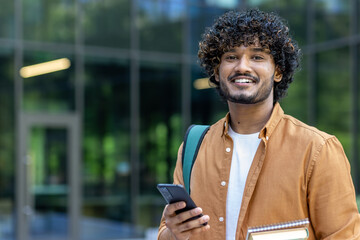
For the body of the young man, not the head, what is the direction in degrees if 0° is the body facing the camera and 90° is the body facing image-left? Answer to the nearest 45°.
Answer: approximately 45°

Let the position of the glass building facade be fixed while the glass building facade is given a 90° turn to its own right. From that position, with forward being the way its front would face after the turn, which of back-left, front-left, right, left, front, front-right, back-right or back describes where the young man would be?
left

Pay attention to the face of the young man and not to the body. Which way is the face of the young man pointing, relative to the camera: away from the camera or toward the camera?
toward the camera

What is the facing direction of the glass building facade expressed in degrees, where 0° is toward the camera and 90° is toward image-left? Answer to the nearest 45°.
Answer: approximately 0°

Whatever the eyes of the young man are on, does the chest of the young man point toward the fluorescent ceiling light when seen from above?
no
